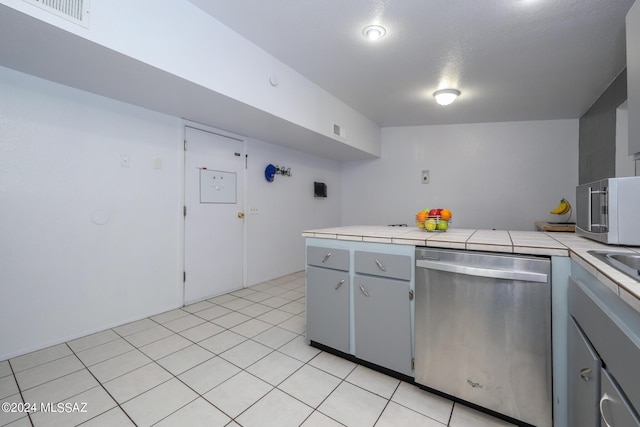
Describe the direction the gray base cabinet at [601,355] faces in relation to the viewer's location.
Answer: facing to the left of the viewer

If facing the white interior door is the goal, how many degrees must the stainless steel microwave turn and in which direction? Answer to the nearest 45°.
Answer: approximately 45° to its right

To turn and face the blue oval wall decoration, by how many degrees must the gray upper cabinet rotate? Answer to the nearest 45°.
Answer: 0° — it already faces it

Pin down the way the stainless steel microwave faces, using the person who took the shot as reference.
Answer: facing the viewer and to the left of the viewer

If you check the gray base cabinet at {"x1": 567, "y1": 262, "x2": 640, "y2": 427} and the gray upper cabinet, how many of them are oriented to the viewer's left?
2

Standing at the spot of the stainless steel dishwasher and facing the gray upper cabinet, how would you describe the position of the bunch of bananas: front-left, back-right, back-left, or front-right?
front-left

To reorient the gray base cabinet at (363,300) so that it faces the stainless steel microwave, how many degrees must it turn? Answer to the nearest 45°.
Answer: approximately 135° to its left

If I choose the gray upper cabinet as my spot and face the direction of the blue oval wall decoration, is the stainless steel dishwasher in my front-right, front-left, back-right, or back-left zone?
front-left

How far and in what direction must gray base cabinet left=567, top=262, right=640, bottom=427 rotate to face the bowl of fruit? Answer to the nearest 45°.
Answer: approximately 45° to its right

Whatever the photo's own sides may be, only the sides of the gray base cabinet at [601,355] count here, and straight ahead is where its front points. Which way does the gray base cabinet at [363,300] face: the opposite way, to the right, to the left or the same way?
to the left

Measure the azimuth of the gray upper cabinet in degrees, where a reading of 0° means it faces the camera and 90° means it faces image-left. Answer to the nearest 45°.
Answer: approximately 90°
